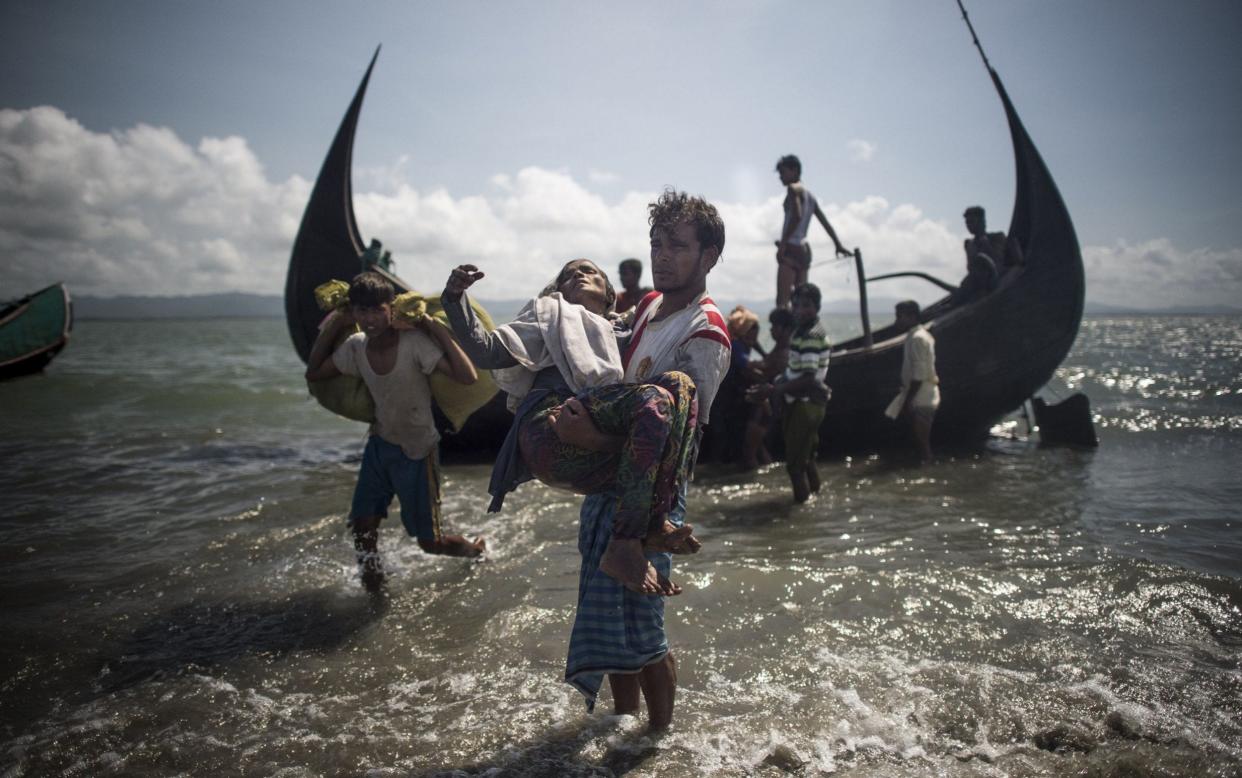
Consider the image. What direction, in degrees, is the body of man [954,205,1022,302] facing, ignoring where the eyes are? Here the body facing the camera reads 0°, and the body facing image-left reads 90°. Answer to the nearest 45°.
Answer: approximately 45°

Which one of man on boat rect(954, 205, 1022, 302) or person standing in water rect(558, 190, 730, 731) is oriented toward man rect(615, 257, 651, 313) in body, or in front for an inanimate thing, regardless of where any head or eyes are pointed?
man on boat rect(954, 205, 1022, 302)

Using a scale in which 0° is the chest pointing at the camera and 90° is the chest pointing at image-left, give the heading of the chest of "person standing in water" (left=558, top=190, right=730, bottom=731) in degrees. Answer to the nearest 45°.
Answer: approximately 45°

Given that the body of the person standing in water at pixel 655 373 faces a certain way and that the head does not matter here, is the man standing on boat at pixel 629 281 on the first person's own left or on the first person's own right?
on the first person's own right

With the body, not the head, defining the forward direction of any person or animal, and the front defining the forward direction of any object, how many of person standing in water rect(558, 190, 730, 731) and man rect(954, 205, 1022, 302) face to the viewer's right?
0

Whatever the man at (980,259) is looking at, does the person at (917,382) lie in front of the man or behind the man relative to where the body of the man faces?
in front

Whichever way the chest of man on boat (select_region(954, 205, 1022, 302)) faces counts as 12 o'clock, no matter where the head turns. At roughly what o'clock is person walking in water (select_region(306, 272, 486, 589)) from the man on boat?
The person walking in water is roughly at 11 o'clock from the man on boat.
